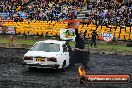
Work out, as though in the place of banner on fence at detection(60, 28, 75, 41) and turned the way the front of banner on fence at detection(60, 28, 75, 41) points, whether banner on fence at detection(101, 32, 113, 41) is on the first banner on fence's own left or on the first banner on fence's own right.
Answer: on the first banner on fence's own left

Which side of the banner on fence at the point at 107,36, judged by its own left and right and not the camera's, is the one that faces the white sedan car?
front

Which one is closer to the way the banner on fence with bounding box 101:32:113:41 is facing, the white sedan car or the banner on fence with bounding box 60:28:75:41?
the white sedan car

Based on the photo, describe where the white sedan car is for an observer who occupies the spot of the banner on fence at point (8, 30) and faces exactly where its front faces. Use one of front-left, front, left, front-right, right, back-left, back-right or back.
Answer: front

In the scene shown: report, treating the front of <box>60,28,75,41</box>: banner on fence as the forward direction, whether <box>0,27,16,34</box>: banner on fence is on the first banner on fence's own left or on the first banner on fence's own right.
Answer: on the first banner on fence's own right

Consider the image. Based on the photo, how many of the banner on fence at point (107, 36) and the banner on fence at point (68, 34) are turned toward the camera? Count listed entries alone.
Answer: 2

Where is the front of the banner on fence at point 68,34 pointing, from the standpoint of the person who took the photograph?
facing the viewer

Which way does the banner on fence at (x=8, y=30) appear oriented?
toward the camera

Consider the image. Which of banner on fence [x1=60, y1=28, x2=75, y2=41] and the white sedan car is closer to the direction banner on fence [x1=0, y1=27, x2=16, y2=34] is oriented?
the white sedan car

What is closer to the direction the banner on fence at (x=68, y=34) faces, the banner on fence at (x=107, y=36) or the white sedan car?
the white sedan car

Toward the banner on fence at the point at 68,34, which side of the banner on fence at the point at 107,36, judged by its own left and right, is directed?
right

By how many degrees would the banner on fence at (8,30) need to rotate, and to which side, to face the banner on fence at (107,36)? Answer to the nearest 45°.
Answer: approximately 45° to its left
